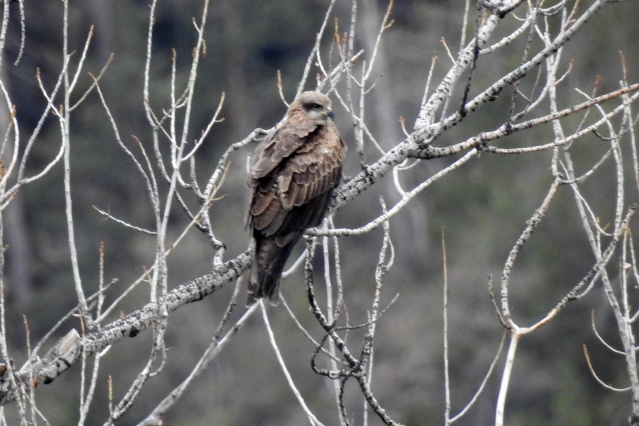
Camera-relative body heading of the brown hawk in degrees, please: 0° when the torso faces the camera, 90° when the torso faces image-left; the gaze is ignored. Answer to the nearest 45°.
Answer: approximately 225°
